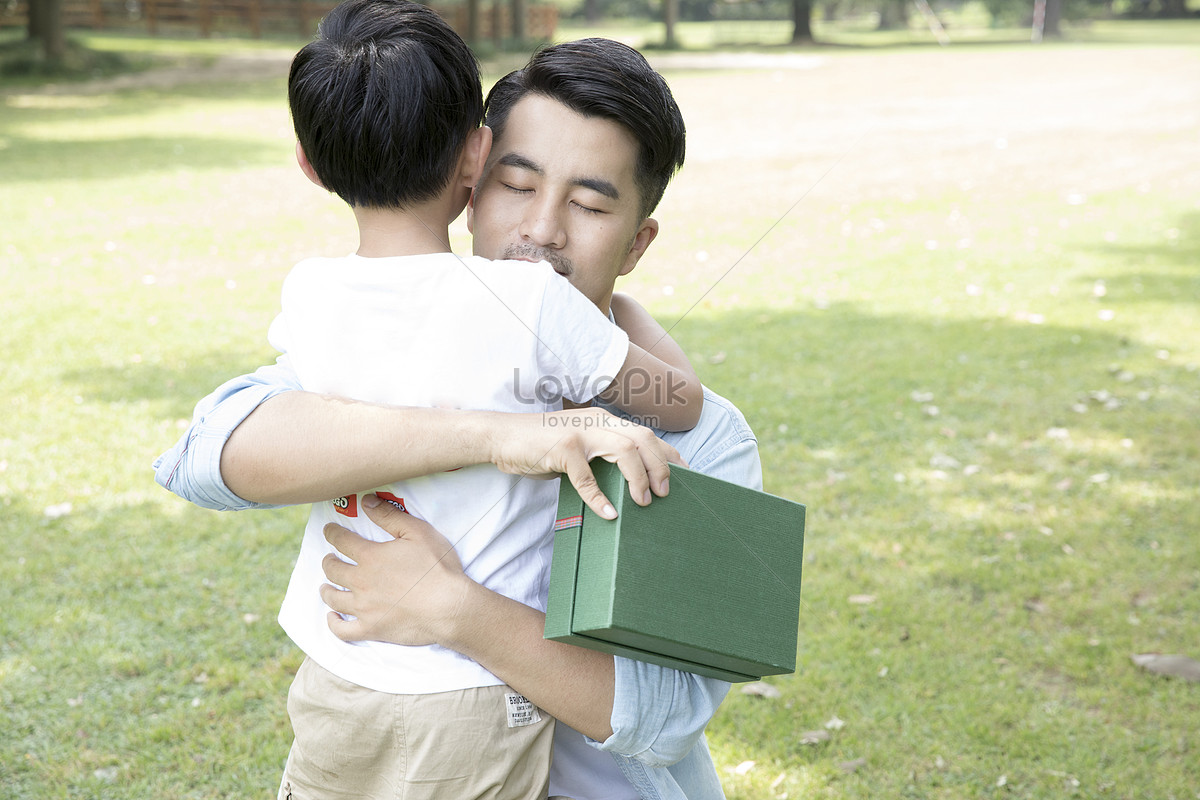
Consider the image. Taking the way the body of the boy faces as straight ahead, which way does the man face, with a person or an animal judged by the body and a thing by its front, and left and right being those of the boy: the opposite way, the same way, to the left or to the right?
the opposite way

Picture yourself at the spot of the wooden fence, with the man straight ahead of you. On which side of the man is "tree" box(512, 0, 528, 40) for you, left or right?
left

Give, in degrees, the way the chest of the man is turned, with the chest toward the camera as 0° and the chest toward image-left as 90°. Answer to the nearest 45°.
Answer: approximately 0°

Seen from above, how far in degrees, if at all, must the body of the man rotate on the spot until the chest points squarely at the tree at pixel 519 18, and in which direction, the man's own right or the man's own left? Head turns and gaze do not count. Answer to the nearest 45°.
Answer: approximately 180°

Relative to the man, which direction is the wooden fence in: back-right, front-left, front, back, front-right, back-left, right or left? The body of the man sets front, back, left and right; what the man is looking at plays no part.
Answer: back

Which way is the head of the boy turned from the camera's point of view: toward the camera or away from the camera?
away from the camera

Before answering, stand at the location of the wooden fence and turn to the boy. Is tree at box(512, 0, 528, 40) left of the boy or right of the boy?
left

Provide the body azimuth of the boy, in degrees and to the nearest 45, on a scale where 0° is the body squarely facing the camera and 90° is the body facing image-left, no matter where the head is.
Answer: approximately 180°
